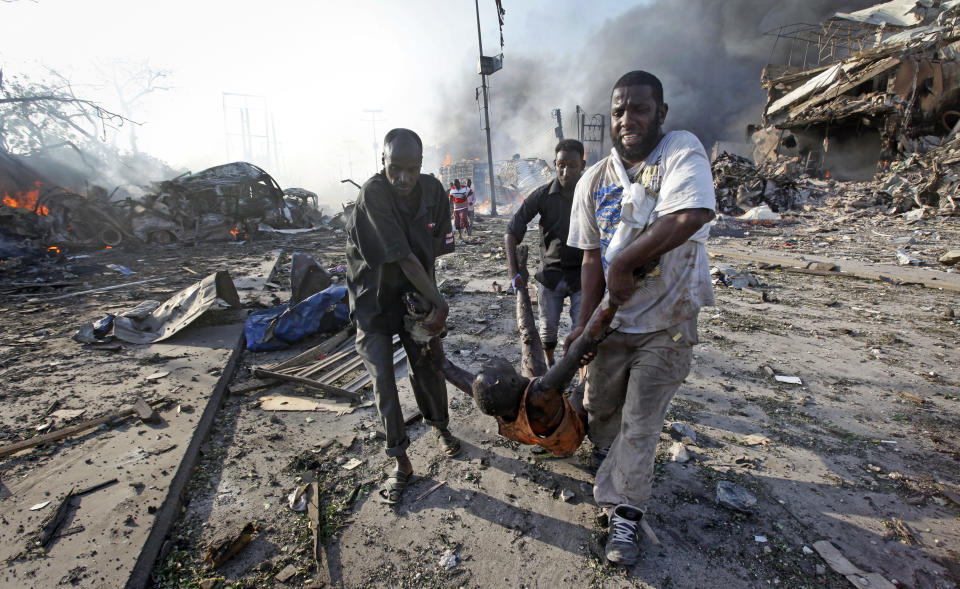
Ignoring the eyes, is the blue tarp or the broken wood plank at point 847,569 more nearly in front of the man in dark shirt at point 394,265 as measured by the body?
the broken wood plank

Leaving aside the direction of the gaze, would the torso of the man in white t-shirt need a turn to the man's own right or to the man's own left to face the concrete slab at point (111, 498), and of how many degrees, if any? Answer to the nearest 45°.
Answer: approximately 45° to the man's own right

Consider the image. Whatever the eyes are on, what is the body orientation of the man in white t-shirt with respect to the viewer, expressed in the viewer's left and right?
facing the viewer and to the left of the viewer

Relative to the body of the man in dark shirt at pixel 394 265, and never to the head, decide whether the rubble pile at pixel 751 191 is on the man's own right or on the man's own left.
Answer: on the man's own left

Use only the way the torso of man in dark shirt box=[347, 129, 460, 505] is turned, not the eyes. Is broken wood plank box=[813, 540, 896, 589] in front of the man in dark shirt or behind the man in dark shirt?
in front

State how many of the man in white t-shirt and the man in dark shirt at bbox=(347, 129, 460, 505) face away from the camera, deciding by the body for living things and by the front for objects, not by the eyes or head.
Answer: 0

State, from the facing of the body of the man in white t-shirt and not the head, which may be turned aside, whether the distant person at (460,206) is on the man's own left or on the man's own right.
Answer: on the man's own right

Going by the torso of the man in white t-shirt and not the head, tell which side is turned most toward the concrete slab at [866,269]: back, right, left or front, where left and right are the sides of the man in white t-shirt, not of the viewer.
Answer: back

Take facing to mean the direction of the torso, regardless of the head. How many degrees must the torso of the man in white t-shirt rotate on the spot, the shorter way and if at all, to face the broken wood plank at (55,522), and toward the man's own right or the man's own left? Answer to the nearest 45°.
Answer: approximately 45° to the man's own right
